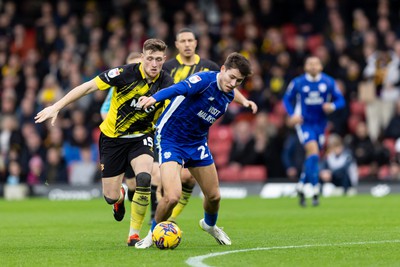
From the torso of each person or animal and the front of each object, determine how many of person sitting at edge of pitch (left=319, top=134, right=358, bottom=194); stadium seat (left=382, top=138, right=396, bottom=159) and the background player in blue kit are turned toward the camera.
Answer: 3

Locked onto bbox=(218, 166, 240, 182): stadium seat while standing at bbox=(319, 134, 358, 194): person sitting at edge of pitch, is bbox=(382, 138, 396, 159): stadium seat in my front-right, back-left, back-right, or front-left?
back-right

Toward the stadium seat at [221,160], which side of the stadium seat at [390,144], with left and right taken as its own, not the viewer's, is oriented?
right

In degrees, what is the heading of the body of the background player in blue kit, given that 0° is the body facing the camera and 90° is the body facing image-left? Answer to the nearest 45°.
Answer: approximately 0°

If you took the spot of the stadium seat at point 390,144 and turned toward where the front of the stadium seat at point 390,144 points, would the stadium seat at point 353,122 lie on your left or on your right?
on your right

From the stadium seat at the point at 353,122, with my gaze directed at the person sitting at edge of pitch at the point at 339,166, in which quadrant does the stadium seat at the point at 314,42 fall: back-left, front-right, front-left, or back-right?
back-right

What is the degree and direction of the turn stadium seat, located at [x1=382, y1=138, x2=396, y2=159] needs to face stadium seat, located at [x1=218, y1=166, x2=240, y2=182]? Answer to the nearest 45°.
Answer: approximately 90° to its right

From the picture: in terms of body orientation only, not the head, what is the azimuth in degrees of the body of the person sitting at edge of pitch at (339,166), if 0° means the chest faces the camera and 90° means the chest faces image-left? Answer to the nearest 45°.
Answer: approximately 0°

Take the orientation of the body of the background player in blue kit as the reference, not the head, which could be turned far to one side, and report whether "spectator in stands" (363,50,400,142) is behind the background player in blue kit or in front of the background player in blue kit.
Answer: behind

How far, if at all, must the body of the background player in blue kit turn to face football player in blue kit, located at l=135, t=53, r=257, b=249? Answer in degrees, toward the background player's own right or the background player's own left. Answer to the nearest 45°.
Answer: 0° — they already face them
